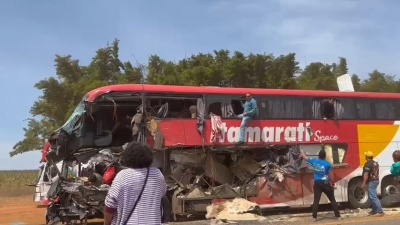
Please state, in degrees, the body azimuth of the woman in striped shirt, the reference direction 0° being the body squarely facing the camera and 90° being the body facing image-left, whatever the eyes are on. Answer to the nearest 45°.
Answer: approximately 180°

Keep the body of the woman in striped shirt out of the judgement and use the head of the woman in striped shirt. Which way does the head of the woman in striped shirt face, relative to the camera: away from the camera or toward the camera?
away from the camera

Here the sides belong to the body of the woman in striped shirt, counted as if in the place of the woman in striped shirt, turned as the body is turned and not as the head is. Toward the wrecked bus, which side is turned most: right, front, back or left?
front

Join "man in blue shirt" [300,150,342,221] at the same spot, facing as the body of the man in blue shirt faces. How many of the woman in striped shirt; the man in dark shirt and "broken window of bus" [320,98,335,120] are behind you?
1

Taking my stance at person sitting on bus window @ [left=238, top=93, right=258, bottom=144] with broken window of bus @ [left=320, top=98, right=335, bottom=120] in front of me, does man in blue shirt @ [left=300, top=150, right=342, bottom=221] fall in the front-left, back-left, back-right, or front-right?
front-right

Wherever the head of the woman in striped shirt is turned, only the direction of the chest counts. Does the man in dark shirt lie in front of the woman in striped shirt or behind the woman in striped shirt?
in front

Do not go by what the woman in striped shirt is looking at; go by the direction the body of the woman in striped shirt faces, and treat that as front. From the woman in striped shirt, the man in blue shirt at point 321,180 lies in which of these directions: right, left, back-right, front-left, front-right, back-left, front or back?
front-right
